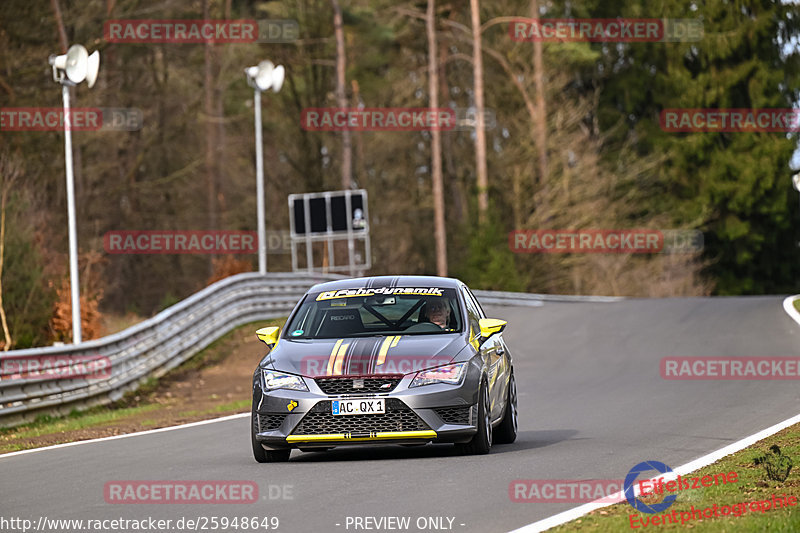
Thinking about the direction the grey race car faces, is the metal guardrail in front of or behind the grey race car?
behind

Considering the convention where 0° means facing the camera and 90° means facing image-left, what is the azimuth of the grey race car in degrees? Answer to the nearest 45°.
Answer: approximately 0°
